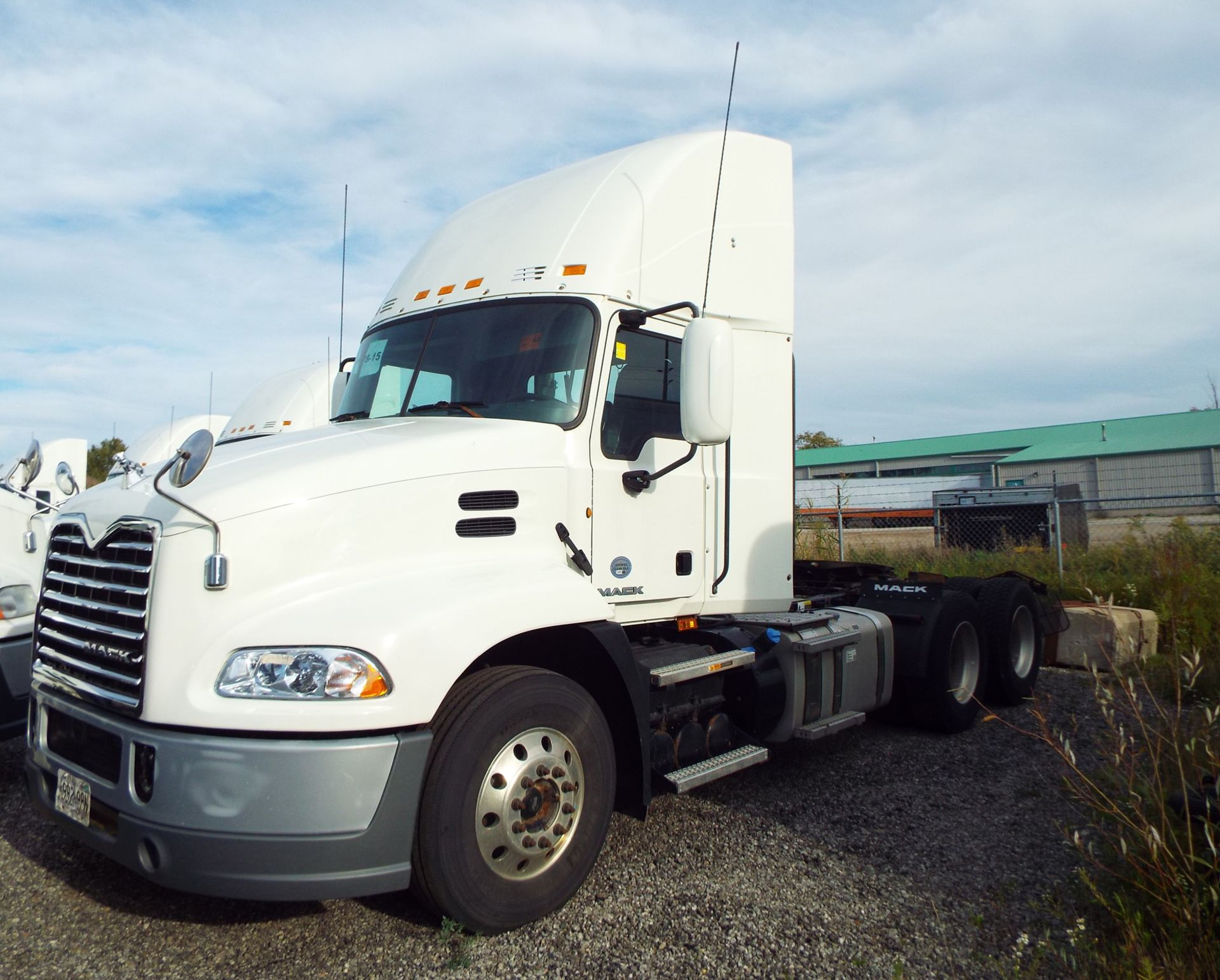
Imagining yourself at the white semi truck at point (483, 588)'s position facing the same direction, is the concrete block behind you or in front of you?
behind

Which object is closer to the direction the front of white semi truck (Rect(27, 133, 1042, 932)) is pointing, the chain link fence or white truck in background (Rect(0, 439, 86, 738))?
the white truck in background

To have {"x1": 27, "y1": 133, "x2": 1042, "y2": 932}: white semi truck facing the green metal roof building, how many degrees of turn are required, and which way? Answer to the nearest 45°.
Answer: approximately 180°

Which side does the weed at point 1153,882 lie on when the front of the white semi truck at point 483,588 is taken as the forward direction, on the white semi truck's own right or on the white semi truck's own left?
on the white semi truck's own left

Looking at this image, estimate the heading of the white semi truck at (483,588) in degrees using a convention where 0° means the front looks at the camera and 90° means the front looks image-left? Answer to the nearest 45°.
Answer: approximately 45°

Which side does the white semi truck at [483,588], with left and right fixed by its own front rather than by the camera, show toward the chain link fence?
back

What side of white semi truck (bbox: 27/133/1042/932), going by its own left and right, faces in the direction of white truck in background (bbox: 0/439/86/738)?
right
